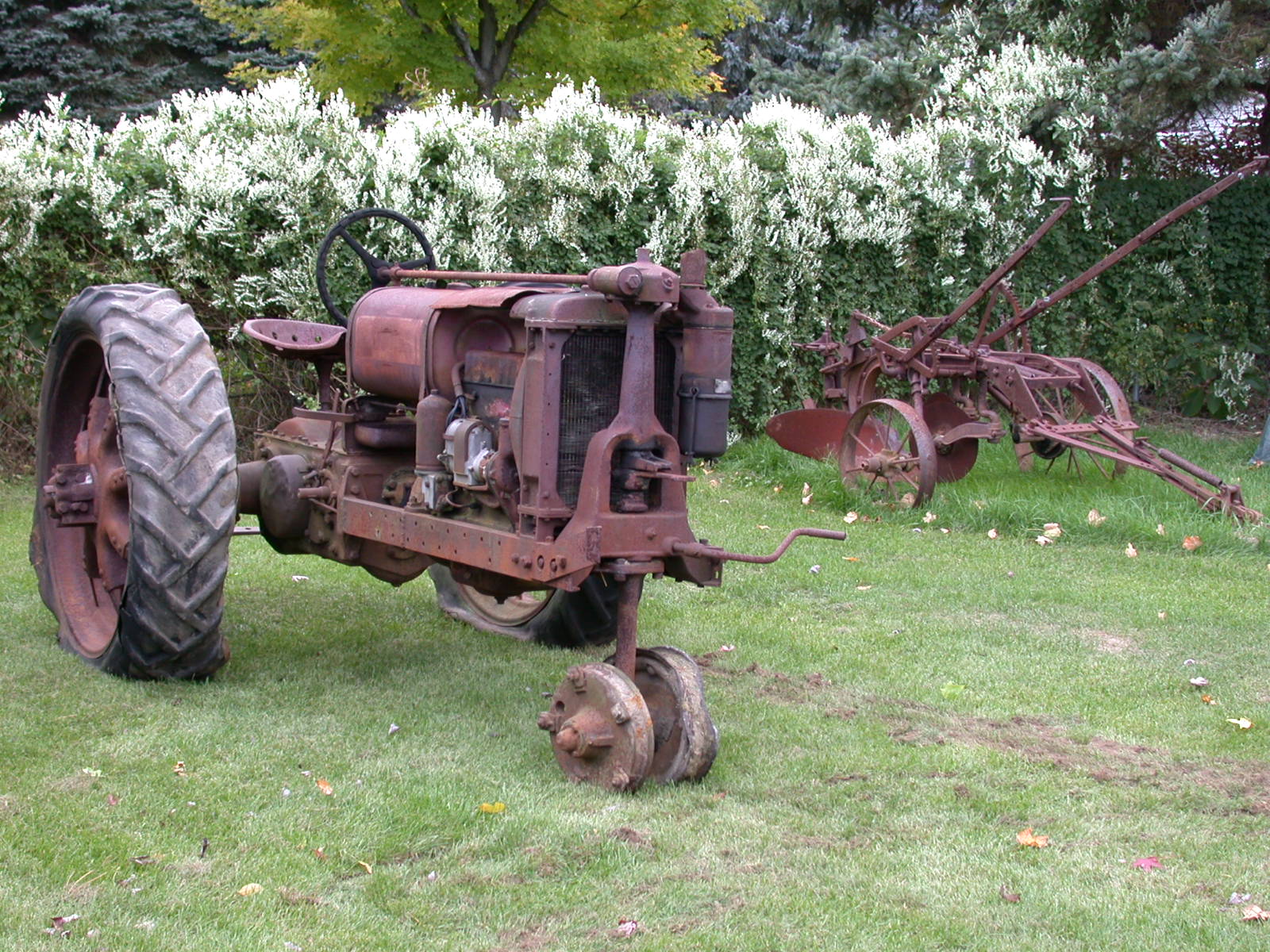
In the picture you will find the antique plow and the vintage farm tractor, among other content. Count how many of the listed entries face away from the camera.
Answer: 0

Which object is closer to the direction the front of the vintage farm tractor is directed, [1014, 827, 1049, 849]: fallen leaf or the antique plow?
the fallen leaf

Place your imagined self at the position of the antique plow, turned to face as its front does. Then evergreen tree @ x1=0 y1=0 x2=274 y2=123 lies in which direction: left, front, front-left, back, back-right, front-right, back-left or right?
back

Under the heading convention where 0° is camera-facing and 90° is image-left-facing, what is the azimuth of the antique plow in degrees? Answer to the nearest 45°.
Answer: approximately 315°

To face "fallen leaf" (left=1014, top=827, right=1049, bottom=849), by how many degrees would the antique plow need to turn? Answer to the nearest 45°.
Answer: approximately 45° to its right

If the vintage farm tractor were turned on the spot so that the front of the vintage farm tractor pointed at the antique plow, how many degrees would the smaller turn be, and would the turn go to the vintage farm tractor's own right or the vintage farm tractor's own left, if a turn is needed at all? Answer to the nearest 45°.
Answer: approximately 90° to the vintage farm tractor's own left

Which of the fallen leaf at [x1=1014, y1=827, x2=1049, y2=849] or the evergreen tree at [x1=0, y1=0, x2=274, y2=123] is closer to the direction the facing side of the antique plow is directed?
the fallen leaf

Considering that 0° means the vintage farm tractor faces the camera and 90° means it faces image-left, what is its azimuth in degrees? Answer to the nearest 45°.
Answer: approximately 315°

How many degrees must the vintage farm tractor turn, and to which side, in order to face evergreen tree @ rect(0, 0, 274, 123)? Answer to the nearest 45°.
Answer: approximately 135° to its left

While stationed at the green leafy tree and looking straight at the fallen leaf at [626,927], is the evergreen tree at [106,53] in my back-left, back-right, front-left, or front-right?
back-right

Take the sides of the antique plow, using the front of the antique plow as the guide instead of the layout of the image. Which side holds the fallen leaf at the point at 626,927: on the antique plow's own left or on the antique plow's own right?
on the antique plow's own right

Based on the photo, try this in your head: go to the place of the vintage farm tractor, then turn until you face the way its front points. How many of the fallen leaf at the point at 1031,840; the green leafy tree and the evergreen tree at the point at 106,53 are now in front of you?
1

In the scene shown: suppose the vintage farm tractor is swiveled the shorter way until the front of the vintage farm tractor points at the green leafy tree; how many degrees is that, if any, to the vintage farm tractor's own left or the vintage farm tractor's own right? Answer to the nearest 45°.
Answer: approximately 135° to the vintage farm tractor's own left

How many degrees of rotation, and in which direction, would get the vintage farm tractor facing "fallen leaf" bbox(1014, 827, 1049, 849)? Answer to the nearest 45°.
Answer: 0° — it already faces it
